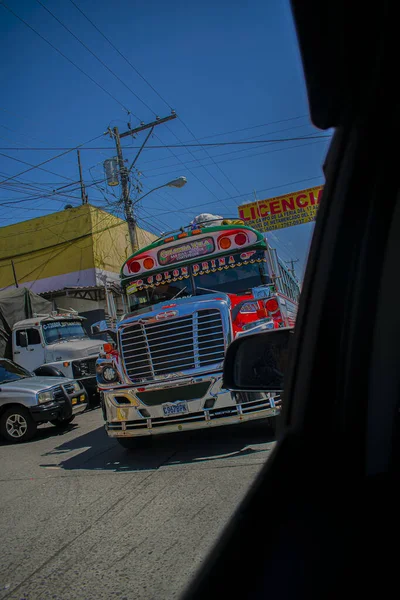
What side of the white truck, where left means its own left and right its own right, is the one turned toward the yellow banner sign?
left

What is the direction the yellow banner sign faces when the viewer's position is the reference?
facing the viewer

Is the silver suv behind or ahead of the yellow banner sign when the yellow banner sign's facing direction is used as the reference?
ahead

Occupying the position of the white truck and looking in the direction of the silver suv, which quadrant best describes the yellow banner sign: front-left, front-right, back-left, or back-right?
back-left

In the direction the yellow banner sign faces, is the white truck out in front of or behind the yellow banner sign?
in front

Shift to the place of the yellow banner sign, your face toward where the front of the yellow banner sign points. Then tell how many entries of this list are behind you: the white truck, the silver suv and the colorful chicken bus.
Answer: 0

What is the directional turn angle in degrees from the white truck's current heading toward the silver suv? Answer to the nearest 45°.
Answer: approximately 45° to its right

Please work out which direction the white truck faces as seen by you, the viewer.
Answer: facing the viewer and to the right of the viewer

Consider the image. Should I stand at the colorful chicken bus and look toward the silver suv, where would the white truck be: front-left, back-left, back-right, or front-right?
front-right

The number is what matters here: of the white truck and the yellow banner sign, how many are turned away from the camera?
0
